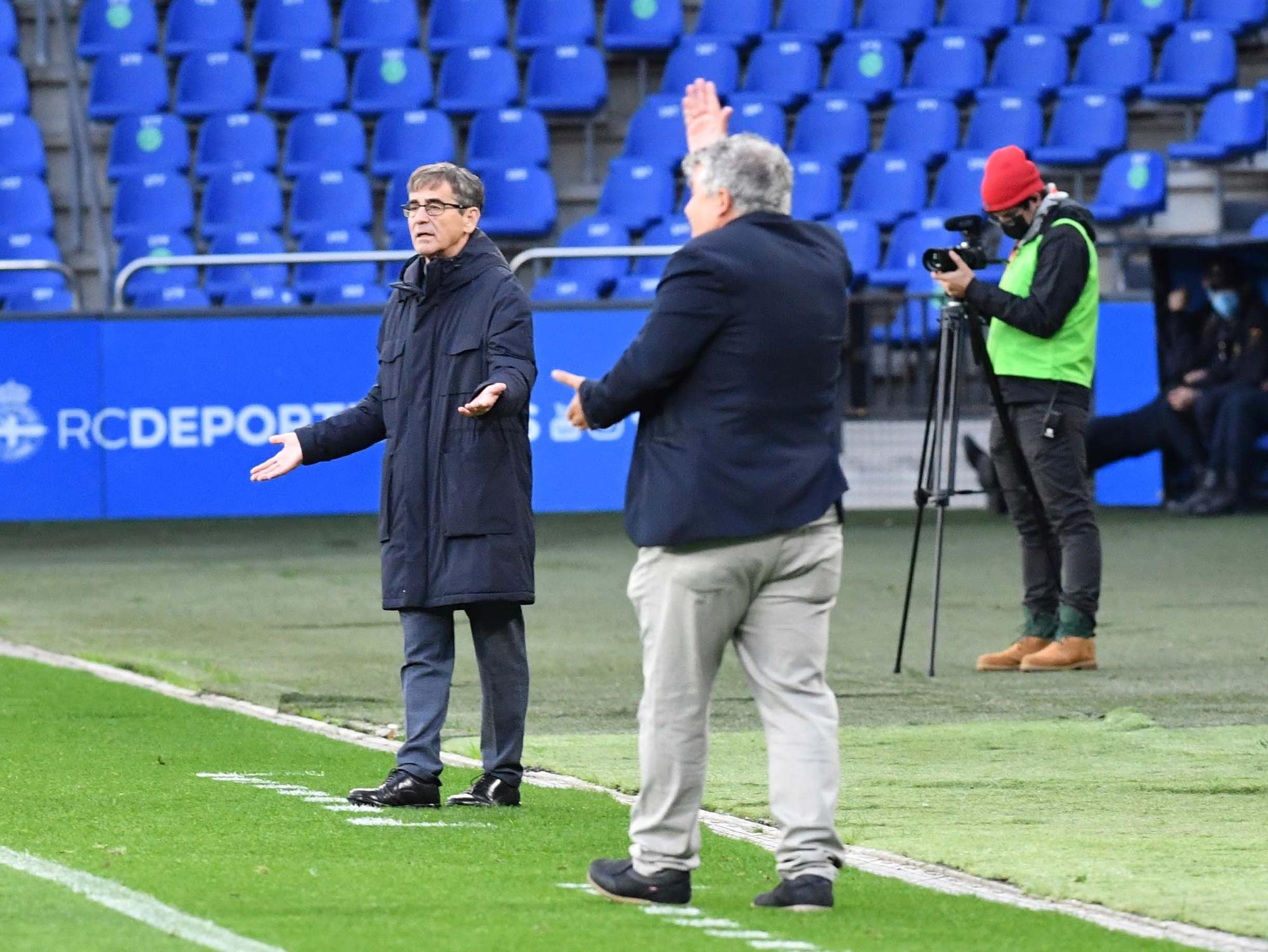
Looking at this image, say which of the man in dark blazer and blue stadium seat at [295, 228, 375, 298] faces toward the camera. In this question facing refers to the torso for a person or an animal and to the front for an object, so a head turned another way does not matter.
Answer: the blue stadium seat

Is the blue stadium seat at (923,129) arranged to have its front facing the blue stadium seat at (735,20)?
no

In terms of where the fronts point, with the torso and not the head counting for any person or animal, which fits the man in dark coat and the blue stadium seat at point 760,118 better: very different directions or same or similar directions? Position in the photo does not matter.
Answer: same or similar directions

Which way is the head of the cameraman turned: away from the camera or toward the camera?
toward the camera

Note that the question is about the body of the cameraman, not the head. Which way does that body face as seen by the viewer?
to the viewer's left

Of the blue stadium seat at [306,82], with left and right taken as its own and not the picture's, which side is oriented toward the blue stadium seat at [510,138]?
left

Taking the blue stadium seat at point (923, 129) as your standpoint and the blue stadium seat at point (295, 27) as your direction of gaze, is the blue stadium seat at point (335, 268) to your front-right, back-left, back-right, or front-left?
front-left

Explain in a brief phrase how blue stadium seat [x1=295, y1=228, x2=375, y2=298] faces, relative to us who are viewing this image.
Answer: facing the viewer

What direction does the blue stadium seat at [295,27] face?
toward the camera

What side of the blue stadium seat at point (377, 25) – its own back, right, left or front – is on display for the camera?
front

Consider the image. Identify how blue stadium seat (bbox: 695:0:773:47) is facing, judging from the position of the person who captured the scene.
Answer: facing the viewer and to the left of the viewer

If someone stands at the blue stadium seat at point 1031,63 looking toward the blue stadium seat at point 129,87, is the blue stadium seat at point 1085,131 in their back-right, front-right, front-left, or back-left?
back-left

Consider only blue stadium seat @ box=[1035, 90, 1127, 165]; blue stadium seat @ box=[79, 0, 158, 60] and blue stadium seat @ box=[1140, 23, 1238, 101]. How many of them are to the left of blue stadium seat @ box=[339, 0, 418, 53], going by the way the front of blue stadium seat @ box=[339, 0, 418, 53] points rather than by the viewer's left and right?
2

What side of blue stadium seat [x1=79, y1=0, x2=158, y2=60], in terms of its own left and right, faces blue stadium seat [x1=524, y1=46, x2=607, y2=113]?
left

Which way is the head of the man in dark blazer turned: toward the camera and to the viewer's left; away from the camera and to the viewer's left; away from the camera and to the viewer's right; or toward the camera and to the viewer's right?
away from the camera and to the viewer's left

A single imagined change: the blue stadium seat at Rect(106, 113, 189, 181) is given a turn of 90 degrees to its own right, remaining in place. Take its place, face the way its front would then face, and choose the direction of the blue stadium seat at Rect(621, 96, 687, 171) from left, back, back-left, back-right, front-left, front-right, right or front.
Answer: back

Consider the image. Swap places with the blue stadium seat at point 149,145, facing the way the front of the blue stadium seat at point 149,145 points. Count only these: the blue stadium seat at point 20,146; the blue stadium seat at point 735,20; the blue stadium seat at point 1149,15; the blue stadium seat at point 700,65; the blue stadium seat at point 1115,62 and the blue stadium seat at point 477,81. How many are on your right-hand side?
1

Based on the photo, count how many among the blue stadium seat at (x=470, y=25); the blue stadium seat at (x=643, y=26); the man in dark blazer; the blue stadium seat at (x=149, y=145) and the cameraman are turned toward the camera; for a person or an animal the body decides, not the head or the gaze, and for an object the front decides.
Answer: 3
